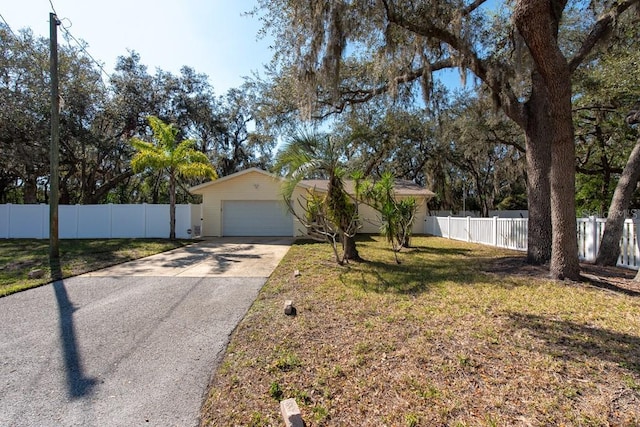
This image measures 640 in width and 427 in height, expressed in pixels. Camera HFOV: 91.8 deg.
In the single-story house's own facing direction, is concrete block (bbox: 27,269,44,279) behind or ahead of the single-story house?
ahead

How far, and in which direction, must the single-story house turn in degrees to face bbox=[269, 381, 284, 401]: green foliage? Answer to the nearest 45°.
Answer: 0° — it already faces it

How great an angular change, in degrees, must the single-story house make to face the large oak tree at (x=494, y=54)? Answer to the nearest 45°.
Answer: approximately 45° to its left

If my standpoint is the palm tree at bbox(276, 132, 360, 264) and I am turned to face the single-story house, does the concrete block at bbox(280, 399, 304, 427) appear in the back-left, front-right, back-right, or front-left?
back-left

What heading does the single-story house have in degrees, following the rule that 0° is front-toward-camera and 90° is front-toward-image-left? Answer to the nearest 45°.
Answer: approximately 0°

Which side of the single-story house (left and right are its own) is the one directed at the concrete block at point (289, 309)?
front

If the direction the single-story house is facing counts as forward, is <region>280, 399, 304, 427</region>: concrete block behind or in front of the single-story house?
in front
